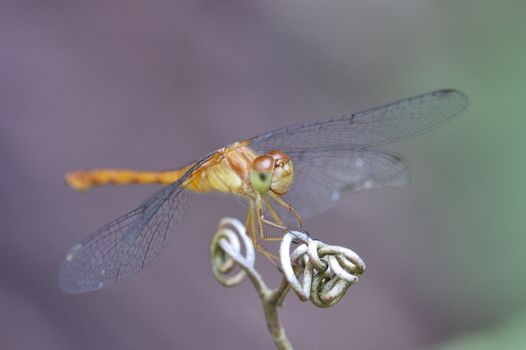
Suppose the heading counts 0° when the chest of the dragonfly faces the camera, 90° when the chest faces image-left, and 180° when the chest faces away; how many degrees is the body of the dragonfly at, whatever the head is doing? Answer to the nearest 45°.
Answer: approximately 315°
